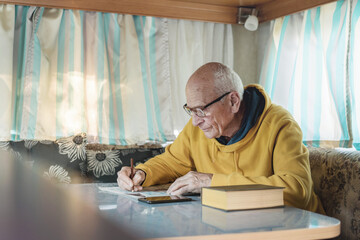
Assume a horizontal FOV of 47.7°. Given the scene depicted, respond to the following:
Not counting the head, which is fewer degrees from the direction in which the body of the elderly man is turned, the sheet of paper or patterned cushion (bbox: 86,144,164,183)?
the sheet of paper

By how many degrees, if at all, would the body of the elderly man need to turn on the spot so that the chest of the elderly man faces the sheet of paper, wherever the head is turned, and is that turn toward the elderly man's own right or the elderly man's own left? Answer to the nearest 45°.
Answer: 0° — they already face it

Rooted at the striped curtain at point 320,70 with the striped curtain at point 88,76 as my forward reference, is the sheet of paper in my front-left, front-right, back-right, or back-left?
front-left

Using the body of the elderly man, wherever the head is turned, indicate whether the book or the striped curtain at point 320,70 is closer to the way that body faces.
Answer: the book

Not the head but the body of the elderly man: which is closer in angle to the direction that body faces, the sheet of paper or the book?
the sheet of paper

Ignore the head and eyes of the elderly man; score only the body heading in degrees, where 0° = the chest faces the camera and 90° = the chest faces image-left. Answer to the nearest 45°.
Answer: approximately 45°

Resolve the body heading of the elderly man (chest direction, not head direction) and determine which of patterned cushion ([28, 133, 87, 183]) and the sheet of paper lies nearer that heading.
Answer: the sheet of paper

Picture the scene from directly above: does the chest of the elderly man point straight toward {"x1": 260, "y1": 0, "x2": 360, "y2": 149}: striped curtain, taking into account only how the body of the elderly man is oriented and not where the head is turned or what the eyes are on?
no

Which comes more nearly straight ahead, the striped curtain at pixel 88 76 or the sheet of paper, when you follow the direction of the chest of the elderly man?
the sheet of paper

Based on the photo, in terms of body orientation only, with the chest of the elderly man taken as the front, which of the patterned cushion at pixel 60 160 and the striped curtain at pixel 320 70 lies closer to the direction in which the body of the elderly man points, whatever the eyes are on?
the patterned cushion

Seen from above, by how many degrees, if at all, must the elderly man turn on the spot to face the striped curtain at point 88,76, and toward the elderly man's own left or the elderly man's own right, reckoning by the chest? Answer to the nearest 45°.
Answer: approximately 90° to the elderly man's own right
